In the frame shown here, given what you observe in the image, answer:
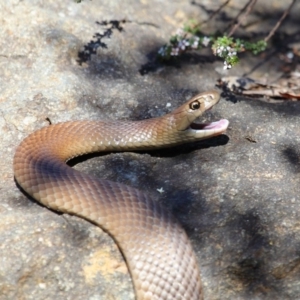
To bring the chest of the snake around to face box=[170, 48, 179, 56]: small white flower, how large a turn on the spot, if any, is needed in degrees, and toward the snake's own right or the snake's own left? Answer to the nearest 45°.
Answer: approximately 90° to the snake's own left

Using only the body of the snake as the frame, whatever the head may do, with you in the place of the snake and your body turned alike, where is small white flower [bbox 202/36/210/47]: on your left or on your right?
on your left

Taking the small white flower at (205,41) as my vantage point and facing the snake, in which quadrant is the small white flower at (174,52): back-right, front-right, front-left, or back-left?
front-right

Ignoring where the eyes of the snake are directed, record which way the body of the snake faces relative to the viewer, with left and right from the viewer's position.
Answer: facing to the right of the viewer
